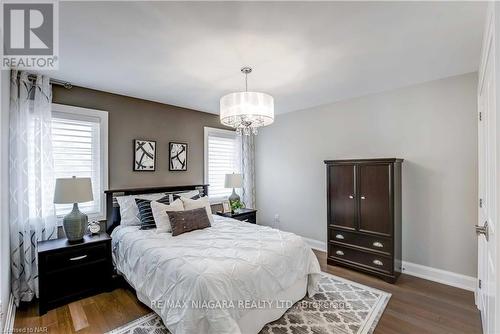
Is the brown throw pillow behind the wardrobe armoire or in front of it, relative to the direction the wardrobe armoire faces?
in front

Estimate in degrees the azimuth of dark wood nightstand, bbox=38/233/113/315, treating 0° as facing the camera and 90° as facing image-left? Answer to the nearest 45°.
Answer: approximately 315°

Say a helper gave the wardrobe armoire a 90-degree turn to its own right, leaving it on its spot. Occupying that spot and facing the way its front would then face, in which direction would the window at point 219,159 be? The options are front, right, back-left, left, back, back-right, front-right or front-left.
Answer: front-left

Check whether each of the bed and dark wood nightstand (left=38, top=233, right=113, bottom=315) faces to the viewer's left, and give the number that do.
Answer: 0

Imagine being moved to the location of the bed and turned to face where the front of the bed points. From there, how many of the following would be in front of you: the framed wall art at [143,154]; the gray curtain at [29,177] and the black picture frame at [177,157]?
0

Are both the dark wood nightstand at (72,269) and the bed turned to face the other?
no

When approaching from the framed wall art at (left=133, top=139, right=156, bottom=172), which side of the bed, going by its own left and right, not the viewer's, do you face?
back

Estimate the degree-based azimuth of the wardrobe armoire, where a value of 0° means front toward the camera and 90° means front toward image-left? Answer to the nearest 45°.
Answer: approximately 45°

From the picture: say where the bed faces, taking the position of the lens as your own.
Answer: facing the viewer and to the right of the viewer

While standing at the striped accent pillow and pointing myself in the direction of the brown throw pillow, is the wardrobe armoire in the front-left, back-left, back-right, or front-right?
front-left
